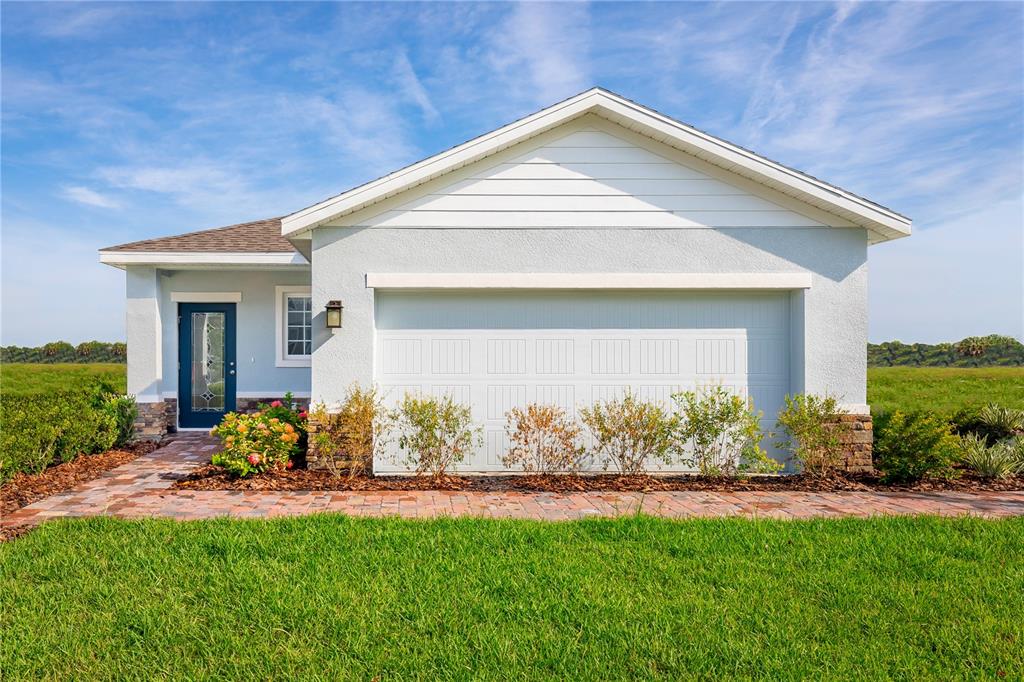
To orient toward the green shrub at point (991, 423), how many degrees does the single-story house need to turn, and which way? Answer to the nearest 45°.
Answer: approximately 90° to its left

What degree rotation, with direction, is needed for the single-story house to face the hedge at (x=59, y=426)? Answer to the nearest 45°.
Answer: approximately 90° to its right

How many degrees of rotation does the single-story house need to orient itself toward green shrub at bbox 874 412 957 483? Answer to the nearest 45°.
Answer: approximately 90° to its left

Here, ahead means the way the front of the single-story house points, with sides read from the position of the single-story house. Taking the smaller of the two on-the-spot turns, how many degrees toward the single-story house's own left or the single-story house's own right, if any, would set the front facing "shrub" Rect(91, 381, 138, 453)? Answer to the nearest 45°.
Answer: approximately 90° to the single-story house's own right

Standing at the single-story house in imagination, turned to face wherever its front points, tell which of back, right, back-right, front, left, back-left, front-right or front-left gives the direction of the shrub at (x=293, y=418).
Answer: right

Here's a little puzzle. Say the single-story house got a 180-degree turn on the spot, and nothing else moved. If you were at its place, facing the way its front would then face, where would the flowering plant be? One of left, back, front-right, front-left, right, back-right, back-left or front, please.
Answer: left

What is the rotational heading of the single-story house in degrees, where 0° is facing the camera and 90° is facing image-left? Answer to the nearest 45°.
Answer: approximately 0°
